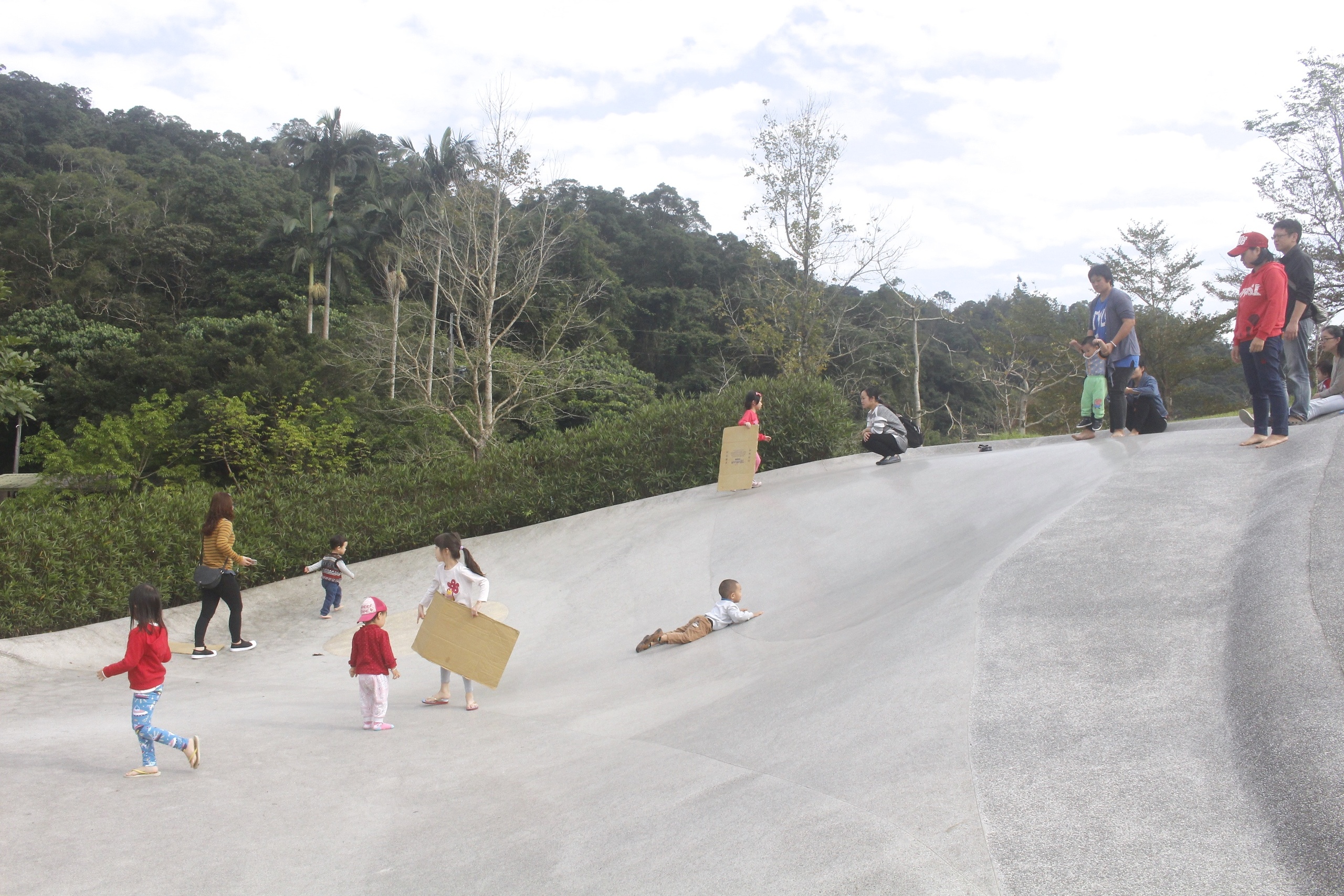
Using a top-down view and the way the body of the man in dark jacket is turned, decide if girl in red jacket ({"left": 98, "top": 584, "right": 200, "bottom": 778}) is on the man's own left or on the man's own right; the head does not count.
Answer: on the man's own left

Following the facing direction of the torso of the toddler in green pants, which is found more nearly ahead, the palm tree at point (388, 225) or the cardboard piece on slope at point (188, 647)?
the cardboard piece on slope

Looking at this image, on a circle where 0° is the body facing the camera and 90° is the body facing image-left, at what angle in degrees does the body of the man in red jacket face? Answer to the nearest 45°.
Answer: approximately 45°

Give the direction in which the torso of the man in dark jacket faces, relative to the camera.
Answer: to the viewer's left

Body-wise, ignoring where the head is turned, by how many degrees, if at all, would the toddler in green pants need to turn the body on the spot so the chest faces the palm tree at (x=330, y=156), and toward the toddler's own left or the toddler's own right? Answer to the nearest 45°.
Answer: approximately 90° to the toddler's own right

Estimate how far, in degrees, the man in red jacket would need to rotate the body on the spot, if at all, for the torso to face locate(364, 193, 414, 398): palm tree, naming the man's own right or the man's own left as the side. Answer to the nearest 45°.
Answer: approximately 90° to the man's own right

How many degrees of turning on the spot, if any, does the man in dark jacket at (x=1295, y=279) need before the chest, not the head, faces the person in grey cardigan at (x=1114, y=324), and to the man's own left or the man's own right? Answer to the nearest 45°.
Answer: approximately 45° to the man's own right
